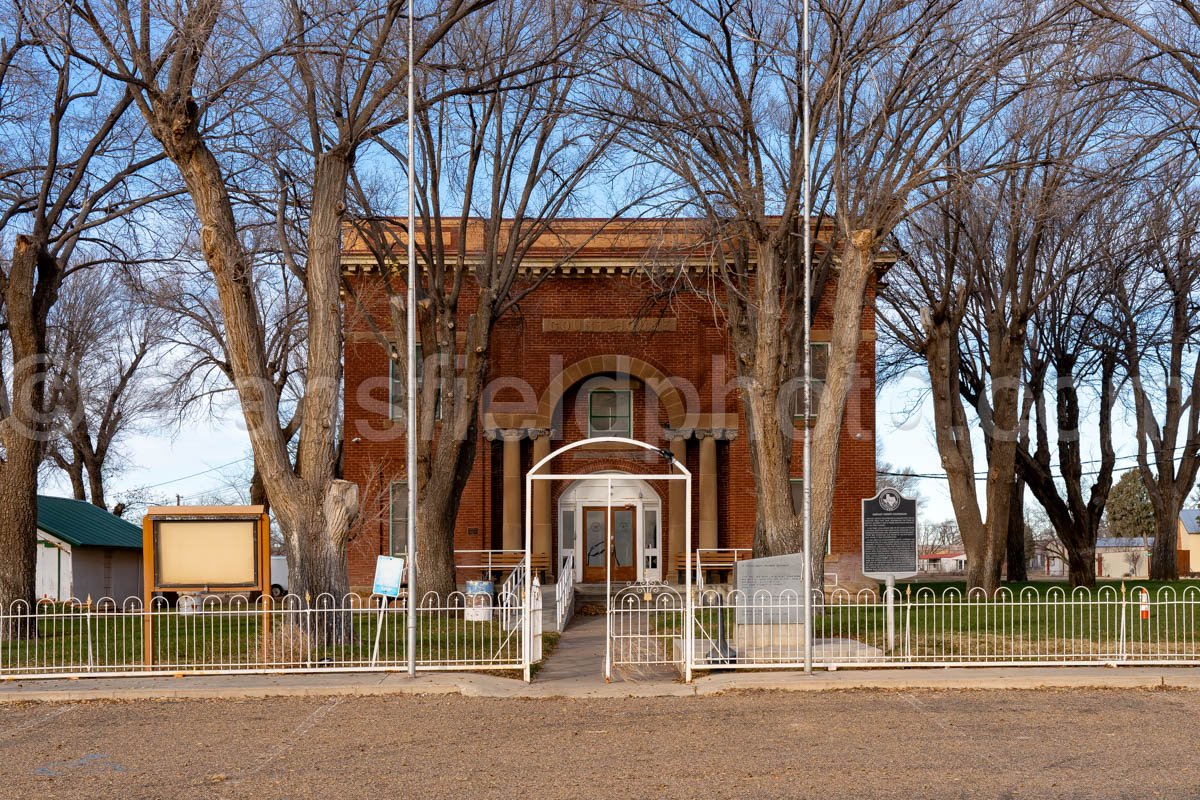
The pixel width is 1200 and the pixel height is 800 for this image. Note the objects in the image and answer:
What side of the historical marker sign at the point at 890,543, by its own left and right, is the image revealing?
front

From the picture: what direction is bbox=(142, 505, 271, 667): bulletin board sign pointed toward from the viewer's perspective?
toward the camera

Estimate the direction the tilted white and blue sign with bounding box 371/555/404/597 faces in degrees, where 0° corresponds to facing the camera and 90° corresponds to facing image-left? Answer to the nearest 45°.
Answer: approximately 0°

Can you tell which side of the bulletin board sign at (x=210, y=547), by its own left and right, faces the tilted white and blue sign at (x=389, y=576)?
left

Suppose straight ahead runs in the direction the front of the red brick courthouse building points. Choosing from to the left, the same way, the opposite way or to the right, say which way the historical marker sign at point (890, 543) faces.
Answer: the same way

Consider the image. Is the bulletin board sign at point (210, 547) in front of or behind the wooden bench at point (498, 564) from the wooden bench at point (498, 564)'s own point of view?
in front

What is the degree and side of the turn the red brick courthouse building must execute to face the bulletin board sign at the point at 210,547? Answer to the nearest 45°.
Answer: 0° — it already faces it

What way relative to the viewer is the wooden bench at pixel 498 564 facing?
toward the camera

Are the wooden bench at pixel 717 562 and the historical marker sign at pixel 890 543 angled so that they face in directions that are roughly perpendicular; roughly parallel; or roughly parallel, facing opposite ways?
roughly parallel

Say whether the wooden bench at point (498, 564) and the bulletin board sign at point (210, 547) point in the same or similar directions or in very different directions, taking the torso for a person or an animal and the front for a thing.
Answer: same or similar directions
